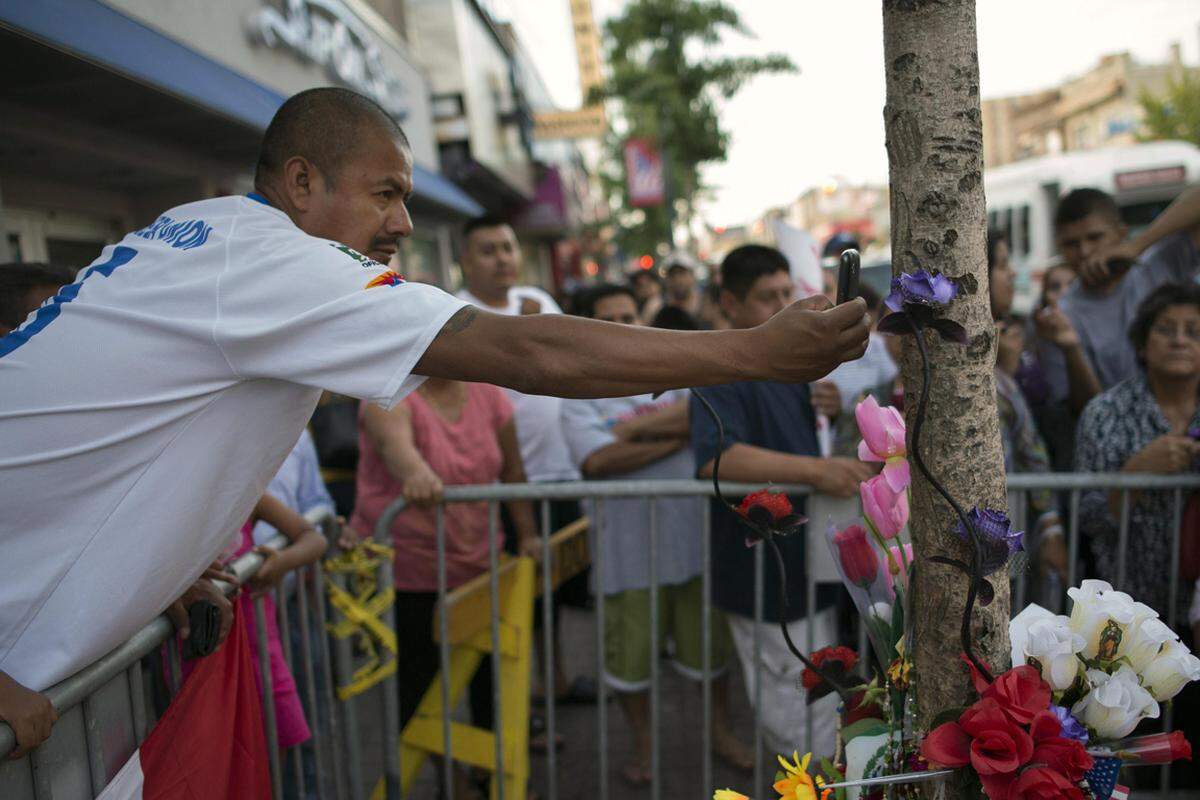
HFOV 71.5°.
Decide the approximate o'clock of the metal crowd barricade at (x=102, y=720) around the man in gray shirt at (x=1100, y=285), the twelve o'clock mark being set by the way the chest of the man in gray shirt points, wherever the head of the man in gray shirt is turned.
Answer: The metal crowd barricade is roughly at 11 o'clock from the man in gray shirt.

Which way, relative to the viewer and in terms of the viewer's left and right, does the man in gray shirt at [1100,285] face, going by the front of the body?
facing the viewer and to the left of the viewer

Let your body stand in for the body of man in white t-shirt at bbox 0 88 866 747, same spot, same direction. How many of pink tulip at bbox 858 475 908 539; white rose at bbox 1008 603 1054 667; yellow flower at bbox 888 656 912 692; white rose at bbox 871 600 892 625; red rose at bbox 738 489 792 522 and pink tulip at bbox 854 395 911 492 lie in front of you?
6

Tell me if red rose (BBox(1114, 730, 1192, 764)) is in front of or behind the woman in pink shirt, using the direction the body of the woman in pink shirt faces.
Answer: in front

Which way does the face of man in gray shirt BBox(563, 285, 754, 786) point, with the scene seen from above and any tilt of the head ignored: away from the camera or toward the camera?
toward the camera

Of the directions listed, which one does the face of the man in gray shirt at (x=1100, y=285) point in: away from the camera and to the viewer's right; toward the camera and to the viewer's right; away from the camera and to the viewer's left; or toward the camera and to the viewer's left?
toward the camera and to the viewer's left

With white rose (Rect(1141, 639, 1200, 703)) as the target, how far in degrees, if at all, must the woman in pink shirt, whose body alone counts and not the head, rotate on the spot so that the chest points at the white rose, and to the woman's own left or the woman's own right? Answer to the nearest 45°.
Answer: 0° — they already face it

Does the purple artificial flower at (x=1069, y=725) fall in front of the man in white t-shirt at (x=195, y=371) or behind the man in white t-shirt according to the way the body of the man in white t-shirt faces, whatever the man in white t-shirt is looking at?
in front

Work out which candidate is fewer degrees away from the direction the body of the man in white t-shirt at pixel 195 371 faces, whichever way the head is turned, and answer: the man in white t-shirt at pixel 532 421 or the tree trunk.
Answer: the tree trunk

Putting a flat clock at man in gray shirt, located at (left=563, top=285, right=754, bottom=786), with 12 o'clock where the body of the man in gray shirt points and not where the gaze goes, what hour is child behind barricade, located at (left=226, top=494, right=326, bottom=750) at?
The child behind barricade is roughly at 3 o'clock from the man in gray shirt.

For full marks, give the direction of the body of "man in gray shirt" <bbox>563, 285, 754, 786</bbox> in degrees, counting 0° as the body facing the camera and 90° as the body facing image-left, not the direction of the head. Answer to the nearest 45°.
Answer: approximately 315°

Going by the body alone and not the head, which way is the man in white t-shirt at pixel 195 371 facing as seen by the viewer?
to the viewer's right

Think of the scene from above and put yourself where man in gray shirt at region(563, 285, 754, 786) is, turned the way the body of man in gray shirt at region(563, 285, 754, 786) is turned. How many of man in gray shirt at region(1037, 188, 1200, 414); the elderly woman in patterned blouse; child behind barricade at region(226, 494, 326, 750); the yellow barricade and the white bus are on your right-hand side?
2

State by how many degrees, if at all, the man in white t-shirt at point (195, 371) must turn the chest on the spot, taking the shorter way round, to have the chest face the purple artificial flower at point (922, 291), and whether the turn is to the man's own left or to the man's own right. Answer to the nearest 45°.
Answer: approximately 45° to the man's own right

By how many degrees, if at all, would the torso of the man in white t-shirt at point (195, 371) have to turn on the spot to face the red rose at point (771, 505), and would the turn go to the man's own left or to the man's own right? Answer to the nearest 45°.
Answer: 0° — they already face it

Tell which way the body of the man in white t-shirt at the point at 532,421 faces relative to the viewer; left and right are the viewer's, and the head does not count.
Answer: facing the viewer and to the right of the viewer

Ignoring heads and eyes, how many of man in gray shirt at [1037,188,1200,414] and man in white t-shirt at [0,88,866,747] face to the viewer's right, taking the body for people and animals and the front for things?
1

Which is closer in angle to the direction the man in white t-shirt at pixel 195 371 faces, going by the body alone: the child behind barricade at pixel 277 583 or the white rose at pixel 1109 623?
the white rose

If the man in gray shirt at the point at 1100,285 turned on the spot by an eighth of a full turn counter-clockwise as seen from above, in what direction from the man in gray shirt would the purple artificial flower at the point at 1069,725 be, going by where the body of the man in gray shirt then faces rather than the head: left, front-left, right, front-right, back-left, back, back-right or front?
front

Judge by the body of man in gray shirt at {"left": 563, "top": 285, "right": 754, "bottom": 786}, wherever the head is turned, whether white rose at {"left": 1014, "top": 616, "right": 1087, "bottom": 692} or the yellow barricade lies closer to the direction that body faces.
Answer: the white rose
